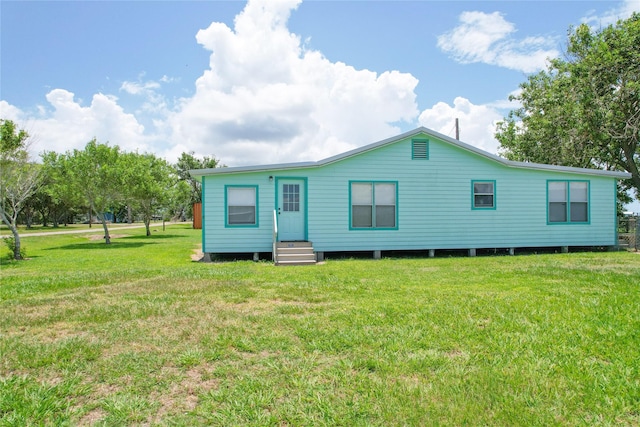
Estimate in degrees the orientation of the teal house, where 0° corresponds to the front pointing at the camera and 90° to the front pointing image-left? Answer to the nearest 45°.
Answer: approximately 0°

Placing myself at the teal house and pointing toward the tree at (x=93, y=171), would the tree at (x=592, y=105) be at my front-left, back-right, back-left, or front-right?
back-right

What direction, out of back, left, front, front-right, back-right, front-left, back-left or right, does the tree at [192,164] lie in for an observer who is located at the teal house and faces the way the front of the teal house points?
back-right

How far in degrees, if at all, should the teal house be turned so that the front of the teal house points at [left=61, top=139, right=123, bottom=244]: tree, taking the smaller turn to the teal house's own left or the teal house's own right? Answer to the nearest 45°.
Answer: approximately 90° to the teal house's own right

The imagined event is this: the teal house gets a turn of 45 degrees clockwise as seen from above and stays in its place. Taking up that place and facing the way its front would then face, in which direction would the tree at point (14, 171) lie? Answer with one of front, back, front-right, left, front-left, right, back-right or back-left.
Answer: front-right
